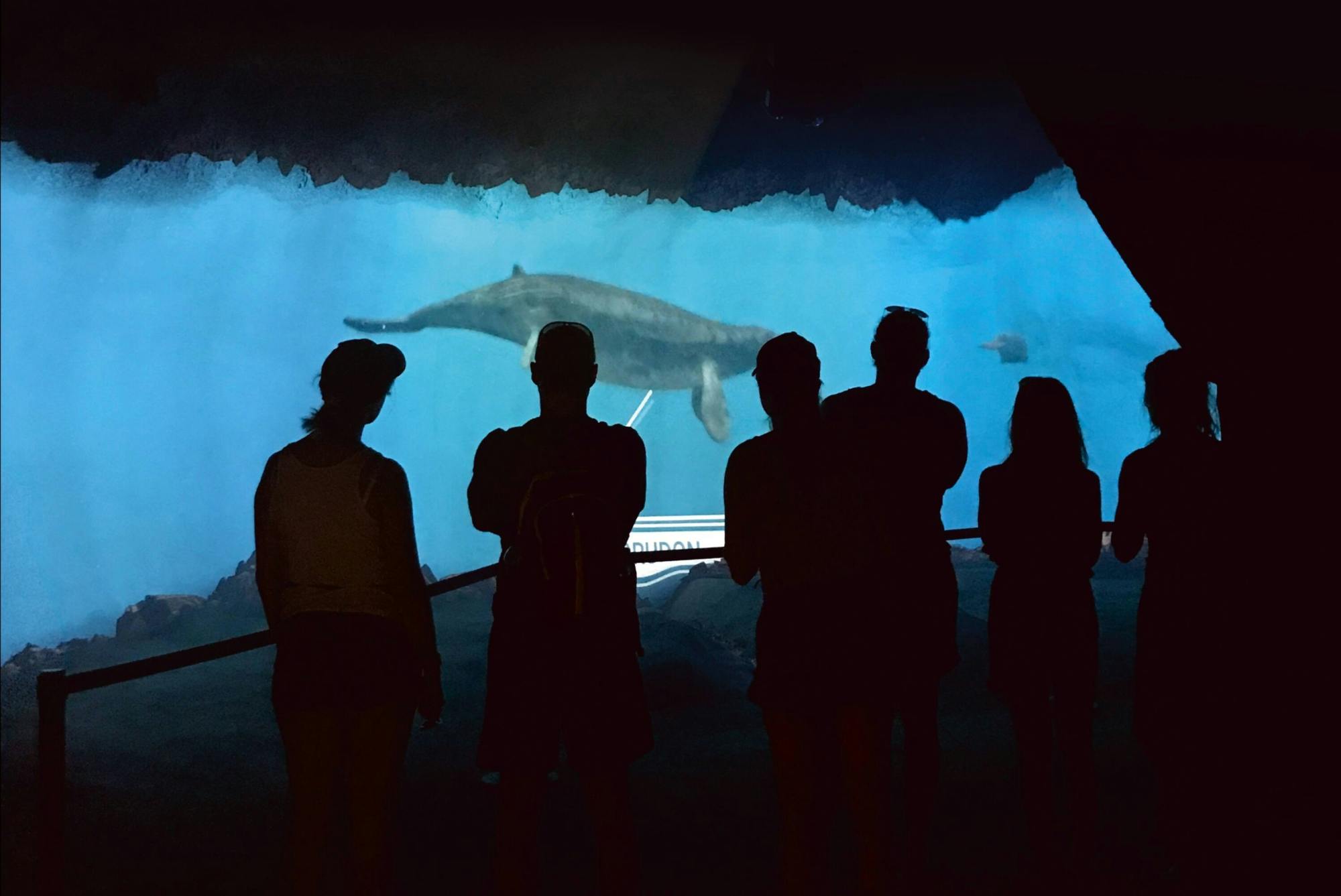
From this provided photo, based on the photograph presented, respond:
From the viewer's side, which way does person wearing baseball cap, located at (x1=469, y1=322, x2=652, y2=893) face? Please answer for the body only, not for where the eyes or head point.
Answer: away from the camera

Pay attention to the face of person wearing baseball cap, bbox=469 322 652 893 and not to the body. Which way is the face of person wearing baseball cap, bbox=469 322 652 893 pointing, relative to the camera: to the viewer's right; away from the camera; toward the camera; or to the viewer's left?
away from the camera

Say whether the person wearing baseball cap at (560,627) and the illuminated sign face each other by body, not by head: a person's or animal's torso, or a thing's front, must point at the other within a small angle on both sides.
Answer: yes

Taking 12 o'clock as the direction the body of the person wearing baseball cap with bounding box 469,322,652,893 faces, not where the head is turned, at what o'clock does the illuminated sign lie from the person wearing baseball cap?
The illuminated sign is roughly at 12 o'clock from the person wearing baseball cap.

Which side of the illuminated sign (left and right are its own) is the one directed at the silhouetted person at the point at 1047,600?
front

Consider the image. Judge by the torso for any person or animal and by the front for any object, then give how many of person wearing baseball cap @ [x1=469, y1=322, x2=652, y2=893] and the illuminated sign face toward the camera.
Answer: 1

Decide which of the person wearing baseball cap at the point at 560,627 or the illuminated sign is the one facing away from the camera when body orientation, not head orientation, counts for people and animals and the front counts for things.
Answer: the person wearing baseball cap

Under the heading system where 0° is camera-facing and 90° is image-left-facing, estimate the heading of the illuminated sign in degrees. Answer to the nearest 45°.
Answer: approximately 0°

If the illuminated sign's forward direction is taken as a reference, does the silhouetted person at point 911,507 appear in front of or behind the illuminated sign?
in front

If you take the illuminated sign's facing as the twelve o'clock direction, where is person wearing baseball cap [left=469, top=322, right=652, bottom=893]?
The person wearing baseball cap is roughly at 12 o'clock from the illuminated sign.

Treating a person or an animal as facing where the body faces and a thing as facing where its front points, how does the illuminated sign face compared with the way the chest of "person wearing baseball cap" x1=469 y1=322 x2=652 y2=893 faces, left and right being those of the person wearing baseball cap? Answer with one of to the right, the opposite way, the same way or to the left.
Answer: the opposite way

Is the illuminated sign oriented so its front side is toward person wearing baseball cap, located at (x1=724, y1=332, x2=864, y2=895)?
yes

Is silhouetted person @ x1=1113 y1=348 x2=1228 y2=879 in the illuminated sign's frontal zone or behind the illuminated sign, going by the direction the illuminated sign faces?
frontal zone
